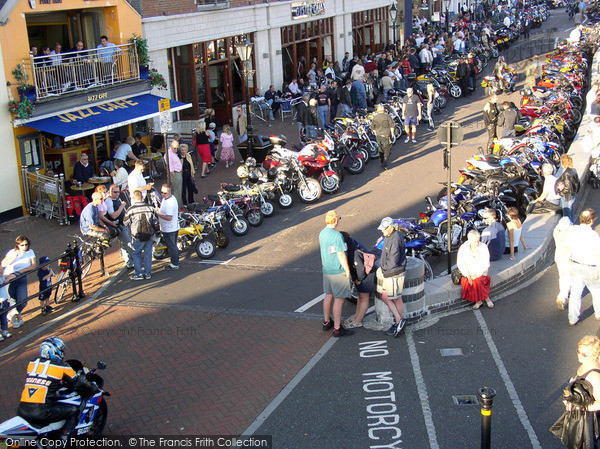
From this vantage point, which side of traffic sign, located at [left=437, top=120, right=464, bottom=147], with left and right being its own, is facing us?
back

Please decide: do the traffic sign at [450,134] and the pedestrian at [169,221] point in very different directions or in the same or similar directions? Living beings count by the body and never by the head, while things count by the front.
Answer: very different directions

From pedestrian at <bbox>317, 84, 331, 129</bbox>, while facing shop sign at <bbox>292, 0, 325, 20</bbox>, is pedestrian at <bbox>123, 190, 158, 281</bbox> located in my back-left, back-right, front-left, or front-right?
back-left

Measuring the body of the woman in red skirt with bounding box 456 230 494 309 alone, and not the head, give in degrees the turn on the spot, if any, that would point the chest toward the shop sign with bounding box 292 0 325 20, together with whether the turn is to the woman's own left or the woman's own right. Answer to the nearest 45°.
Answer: approximately 180°

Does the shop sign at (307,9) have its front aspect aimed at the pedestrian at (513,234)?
yes

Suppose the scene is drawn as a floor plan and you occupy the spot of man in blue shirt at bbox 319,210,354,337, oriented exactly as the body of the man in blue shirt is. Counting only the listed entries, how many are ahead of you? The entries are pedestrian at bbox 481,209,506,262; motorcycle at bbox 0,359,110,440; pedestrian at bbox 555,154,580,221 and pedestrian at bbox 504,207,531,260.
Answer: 3
